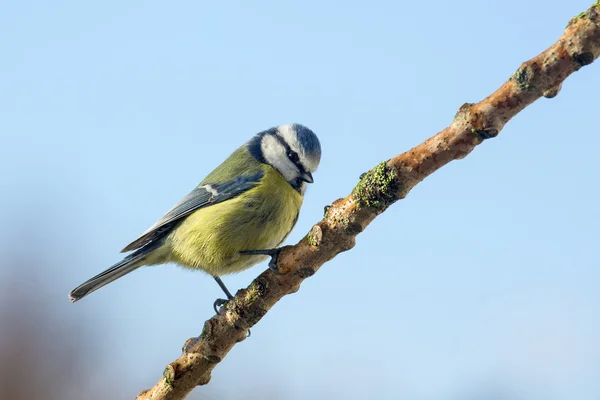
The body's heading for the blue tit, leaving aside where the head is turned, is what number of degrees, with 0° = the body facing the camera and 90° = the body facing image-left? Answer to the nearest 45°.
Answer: approximately 270°
